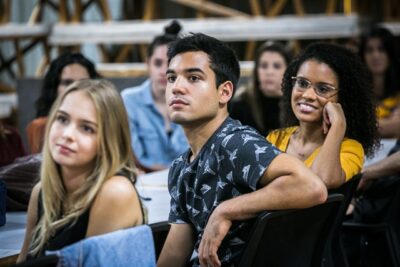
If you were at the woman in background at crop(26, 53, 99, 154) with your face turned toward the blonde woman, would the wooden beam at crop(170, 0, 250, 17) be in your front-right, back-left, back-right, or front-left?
back-left

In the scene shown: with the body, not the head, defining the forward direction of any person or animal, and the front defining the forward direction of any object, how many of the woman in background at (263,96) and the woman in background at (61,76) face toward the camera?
2

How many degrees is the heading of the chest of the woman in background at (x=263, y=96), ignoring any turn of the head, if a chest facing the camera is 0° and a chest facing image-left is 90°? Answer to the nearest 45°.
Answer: approximately 0°

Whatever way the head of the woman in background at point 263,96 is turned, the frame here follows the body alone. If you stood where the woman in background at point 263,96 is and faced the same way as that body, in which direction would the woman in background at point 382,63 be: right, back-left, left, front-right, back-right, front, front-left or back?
back-left

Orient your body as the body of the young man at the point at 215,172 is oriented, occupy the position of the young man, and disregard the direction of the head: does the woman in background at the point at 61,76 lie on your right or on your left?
on your right

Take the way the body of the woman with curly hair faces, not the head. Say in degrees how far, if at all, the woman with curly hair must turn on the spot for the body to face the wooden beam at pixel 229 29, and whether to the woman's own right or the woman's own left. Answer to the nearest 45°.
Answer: approximately 135° to the woman's own right
